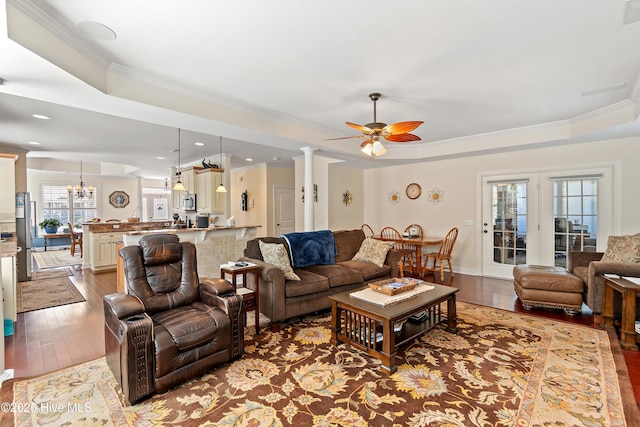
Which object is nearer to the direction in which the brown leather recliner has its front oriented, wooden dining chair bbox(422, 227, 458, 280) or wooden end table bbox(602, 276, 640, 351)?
the wooden end table

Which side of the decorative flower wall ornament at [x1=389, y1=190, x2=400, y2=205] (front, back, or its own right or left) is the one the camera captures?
front

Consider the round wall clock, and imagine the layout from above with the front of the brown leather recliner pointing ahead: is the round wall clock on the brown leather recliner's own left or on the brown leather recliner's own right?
on the brown leather recliner's own left

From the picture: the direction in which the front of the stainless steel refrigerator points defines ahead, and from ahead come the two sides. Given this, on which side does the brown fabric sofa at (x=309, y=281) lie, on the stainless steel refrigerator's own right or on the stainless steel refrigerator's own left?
on the stainless steel refrigerator's own right

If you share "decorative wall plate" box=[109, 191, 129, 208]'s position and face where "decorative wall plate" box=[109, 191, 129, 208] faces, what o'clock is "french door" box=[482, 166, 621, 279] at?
The french door is roughly at 11 o'clock from the decorative wall plate.

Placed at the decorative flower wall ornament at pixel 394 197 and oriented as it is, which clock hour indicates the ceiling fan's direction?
The ceiling fan is roughly at 12 o'clock from the decorative flower wall ornament.

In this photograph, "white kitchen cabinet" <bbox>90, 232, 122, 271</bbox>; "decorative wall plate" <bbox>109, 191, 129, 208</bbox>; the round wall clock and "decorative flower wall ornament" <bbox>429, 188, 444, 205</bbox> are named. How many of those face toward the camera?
4

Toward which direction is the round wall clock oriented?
toward the camera

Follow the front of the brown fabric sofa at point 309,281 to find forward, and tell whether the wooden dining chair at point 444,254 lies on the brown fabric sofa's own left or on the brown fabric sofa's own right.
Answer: on the brown fabric sofa's own left

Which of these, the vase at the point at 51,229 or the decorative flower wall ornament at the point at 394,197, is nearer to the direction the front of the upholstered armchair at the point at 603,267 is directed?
the vase

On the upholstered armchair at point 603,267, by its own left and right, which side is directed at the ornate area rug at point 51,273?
front

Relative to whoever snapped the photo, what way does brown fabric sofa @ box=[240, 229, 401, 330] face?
facing the viewer and to the right of the viewer

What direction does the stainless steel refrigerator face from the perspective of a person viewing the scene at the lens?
facing to the right of the viewer
